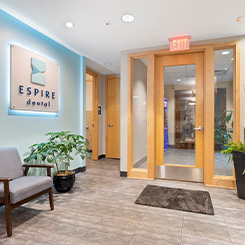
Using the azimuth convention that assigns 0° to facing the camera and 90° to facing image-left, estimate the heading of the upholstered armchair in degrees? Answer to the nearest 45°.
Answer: approximately 315°

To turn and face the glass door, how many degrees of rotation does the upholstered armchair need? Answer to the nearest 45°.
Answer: approximately 45° to its left

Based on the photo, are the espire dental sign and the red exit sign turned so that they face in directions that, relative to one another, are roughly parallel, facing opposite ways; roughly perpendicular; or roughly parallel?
roughly perpendicular

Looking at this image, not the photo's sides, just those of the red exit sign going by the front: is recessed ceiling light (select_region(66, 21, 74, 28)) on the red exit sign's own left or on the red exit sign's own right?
on the red exit sign's own right

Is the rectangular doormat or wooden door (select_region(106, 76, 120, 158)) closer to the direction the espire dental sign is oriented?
the rectangular doormat

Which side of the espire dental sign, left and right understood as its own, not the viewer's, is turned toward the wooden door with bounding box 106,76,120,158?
left

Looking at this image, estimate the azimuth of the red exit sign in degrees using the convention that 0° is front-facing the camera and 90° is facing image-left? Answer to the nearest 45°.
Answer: approximately 0°
